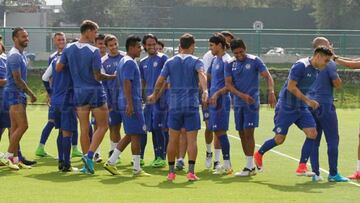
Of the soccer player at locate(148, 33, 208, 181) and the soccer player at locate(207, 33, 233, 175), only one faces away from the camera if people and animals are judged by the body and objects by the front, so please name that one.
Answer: the soccer player at locate(148, 33, 208, 181)

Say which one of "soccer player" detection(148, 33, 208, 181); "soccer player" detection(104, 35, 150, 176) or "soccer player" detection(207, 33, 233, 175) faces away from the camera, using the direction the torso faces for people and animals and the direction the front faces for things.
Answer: "soccer player" detection(148, 33, 208, 181)

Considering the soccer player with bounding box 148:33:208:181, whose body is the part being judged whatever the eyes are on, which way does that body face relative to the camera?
away from the camera

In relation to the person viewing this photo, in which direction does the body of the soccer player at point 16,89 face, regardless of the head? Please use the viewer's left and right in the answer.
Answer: facing to the right of the viewer

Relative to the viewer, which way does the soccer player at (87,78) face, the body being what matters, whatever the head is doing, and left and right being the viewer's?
facing away from the viewer and to the right of the viewer

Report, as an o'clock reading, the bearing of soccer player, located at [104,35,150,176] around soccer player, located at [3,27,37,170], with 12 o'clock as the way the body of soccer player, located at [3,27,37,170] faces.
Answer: soccer player, located at [104,35,150,176] is roughly at 1 o'clock from soccer player, located at [3,27,37,170].

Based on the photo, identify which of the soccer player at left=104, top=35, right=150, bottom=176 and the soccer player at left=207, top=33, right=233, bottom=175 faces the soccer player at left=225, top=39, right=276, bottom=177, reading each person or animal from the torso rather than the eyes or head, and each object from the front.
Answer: the soccer player at left=104, top=35, right=150, bottom=176

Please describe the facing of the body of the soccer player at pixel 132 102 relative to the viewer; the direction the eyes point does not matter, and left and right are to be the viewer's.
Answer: facing to the right of the viewer

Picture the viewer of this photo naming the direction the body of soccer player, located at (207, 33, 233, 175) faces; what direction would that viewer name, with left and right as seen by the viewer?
facing to the left of the viewer

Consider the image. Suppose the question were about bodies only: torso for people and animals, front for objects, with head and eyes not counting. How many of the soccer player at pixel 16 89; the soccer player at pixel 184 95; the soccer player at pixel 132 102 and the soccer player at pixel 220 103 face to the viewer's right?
2

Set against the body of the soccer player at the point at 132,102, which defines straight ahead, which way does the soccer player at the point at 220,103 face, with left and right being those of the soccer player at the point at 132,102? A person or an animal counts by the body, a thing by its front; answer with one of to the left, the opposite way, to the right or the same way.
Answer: the opposite way
